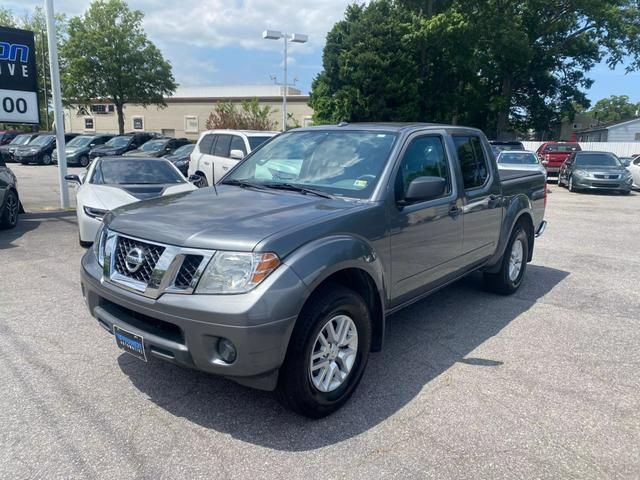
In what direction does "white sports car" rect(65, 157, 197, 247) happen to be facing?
toward the camera

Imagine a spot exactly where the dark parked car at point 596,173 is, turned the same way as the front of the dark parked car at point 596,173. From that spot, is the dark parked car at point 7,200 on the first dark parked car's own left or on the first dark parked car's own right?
on the first dark parked car's own right

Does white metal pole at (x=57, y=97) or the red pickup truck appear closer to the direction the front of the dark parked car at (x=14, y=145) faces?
the white metal pole

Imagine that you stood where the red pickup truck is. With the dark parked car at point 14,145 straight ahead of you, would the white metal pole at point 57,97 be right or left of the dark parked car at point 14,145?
left

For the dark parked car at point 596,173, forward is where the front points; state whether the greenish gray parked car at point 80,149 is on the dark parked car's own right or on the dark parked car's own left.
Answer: on the dark parked car's own right

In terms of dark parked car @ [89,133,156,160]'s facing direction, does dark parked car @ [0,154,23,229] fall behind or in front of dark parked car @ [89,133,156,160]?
in front

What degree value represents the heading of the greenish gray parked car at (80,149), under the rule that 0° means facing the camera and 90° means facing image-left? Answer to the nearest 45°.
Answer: approximately 45°

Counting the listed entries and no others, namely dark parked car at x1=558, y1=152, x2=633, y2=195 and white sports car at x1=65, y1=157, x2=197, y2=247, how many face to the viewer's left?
0

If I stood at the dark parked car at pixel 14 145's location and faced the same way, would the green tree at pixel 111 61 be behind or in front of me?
behind

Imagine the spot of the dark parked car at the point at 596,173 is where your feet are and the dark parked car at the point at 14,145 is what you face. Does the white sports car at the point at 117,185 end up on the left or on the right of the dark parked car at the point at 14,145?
left

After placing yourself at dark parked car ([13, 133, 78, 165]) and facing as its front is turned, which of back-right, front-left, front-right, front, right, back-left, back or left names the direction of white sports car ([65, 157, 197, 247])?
front-left

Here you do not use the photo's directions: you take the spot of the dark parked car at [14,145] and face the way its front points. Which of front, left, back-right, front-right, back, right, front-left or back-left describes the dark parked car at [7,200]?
front-left

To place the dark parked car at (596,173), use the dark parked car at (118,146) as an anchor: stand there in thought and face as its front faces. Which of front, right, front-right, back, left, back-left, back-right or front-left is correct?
left

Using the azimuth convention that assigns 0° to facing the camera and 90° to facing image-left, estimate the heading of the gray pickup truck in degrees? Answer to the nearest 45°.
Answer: approximately 45°
